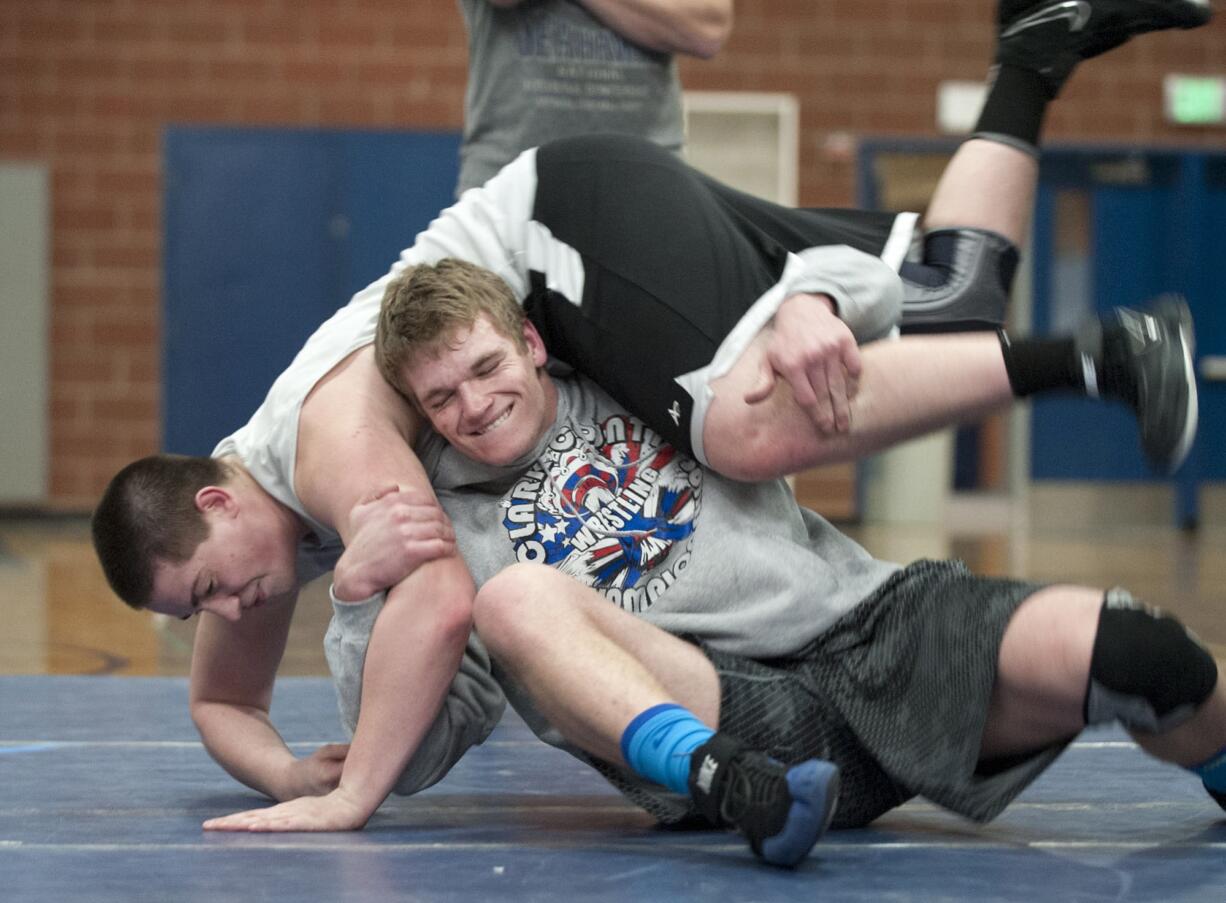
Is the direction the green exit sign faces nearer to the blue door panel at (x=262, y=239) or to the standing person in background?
the standing person in background

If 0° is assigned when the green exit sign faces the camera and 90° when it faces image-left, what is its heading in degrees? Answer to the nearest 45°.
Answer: approximately 0°

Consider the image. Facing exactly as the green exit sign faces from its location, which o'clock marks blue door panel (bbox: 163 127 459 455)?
The blue door panel is roughly at 2 o'clock from the green exit sign.
